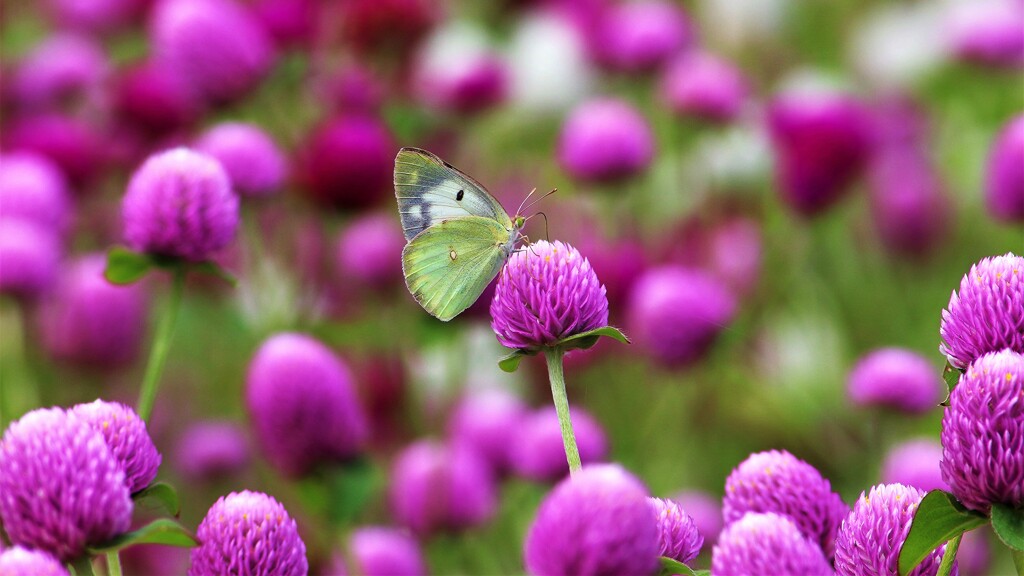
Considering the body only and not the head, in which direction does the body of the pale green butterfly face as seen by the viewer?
to the viewer's right

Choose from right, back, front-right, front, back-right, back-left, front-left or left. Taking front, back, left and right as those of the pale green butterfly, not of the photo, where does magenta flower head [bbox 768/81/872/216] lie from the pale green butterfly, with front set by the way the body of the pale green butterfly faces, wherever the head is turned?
front-left

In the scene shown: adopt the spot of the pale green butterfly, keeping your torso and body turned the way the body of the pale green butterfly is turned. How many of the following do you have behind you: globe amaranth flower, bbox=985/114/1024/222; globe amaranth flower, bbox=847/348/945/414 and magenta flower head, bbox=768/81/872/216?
0

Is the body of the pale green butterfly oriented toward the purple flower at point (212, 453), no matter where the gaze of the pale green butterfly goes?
no

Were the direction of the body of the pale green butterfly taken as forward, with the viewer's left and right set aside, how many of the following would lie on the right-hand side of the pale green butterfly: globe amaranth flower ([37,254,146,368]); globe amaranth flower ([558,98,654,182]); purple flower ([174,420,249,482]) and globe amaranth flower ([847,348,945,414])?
0

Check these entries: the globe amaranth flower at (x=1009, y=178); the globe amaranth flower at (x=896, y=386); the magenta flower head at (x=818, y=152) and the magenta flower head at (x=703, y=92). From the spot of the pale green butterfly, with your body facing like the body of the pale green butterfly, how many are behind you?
0
